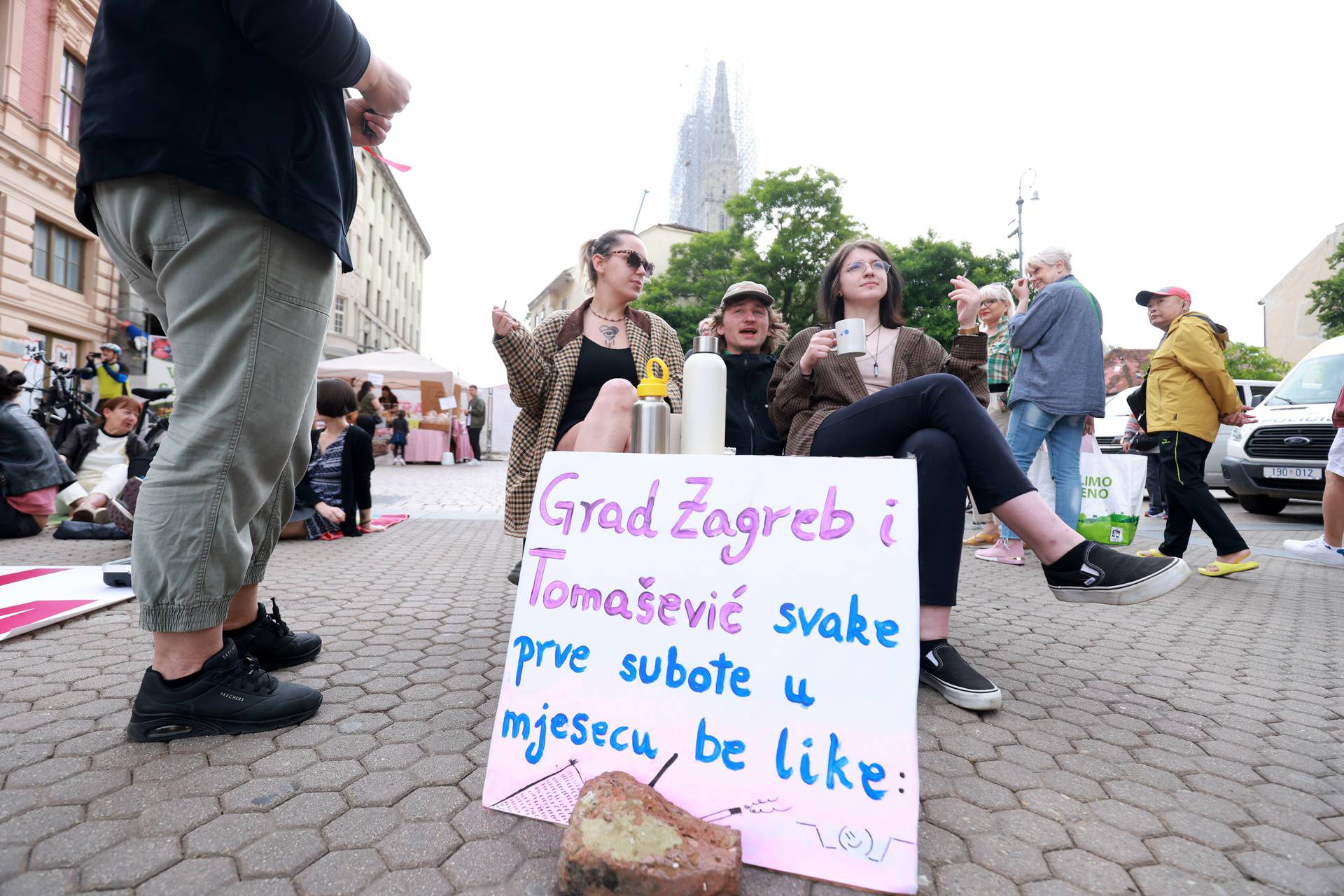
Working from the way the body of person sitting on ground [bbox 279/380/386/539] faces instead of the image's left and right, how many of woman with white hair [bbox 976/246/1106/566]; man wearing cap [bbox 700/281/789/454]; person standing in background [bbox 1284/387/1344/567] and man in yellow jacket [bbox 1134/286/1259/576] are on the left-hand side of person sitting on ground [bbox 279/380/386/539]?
4

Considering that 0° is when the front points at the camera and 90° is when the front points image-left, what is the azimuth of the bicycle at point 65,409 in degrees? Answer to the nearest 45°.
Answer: approximately 45°

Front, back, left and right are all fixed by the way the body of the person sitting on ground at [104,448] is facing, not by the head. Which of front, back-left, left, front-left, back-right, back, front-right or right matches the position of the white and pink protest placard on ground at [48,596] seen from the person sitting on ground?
front

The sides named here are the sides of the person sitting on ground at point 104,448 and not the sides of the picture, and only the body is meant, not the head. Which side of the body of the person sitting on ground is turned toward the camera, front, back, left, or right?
front

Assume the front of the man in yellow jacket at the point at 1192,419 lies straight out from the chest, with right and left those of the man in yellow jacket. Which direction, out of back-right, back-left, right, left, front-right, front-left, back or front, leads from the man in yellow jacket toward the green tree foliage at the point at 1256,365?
right

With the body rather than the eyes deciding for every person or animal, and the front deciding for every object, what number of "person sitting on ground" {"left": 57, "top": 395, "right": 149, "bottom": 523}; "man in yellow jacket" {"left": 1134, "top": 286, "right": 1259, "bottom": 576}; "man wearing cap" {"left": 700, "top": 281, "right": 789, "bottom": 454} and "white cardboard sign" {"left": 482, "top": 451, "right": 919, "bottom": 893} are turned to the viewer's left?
1

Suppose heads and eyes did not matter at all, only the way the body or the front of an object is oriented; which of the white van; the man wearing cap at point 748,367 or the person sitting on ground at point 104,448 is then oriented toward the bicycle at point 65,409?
the white van

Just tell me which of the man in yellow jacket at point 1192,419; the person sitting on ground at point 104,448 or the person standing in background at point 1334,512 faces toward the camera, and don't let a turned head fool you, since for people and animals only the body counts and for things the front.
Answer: the person sitting on ground

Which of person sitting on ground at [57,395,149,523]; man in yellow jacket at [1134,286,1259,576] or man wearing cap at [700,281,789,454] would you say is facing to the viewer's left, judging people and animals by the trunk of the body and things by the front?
the man in yellow jacket

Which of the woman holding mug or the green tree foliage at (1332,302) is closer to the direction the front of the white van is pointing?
the woman holding mug
